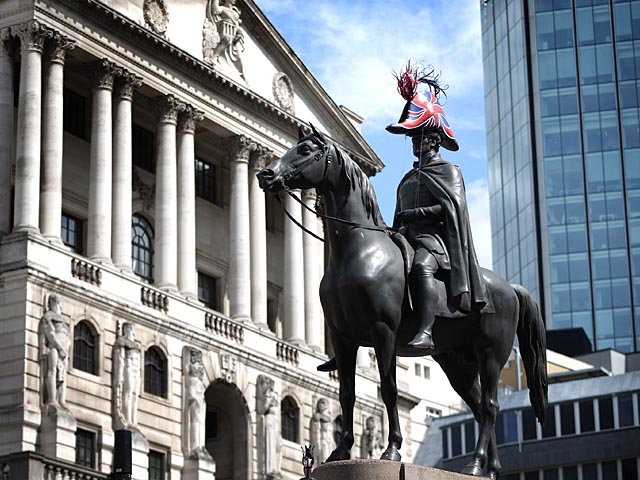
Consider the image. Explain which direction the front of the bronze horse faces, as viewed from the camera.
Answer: facing the viewer and to the left of the viewer
